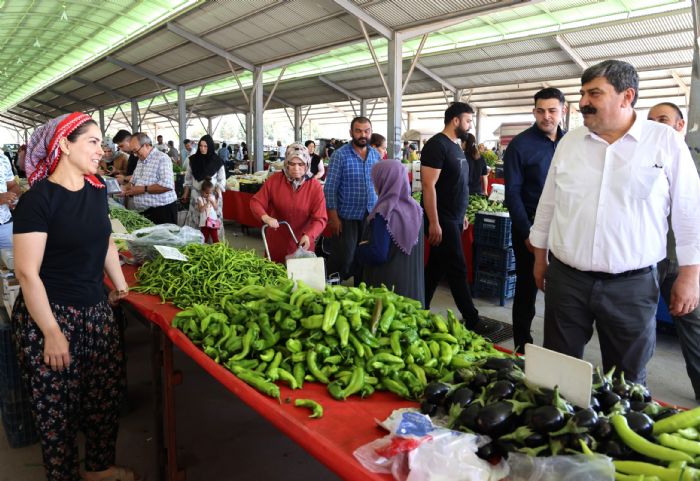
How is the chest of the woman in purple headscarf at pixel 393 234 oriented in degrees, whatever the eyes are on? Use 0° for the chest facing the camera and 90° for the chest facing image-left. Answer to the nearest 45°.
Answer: approximately 135°

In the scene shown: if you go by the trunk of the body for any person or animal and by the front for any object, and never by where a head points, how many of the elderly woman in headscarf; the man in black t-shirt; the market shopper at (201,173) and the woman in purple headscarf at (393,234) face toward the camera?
2

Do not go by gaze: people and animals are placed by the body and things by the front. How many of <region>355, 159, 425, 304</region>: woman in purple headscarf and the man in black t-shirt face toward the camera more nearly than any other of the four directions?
0

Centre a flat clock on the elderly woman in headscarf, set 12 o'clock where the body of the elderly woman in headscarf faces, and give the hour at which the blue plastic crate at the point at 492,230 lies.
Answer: The blue plastic crate is roughly at 8 o'clock from the elderly woman in headscarf.

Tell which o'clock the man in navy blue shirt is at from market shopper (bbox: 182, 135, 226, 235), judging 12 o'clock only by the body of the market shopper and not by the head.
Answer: The man in navy blue shirt is roughly at 11 o'clock from the market shopper.

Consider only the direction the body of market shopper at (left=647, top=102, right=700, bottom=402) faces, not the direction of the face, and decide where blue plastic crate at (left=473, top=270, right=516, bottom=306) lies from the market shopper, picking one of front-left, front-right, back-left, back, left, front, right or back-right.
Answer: right

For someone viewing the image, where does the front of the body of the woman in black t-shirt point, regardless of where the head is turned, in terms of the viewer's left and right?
facing the viewer and to the right of the viewer

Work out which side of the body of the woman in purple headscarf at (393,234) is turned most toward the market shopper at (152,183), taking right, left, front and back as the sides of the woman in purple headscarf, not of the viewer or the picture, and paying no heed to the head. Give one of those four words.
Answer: front

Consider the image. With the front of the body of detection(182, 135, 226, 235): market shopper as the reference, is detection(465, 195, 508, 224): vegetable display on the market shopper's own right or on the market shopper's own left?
on the market shopper's own left

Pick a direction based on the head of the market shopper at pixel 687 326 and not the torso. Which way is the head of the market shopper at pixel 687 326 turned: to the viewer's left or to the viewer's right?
to the viewer's left

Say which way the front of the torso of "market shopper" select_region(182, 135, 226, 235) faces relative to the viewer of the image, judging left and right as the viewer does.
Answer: facing the viewer

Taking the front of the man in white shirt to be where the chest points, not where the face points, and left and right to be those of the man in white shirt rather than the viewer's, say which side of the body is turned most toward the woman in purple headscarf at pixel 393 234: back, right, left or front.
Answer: right

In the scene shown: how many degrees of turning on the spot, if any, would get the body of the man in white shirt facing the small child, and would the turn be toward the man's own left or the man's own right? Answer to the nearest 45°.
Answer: approximately 90° to the man's own right
